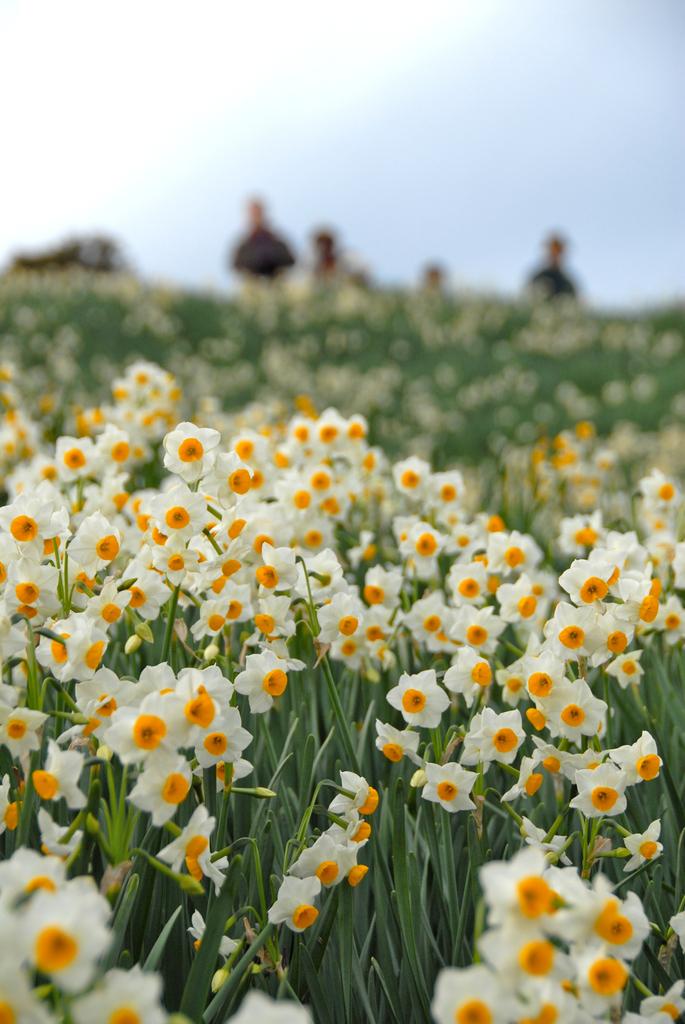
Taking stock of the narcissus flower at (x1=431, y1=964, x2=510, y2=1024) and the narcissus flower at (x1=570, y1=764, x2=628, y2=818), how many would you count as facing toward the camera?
2

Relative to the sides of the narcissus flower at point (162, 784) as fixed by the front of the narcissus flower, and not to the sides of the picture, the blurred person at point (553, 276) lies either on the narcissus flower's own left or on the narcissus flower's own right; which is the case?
on the narcissus flower's own left

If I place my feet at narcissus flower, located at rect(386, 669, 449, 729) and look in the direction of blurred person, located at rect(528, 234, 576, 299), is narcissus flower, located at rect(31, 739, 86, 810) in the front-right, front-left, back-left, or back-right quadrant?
back-left

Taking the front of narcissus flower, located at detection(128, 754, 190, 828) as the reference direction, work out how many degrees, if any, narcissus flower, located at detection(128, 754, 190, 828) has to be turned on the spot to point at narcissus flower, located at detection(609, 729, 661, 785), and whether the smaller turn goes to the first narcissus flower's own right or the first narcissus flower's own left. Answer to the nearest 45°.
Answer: approximately 45° to the first narcissus flower's own left

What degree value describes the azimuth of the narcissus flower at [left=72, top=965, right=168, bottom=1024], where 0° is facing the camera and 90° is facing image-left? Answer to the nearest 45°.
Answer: approximately 0°

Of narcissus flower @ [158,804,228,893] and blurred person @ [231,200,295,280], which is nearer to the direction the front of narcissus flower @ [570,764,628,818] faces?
the narcissus flower

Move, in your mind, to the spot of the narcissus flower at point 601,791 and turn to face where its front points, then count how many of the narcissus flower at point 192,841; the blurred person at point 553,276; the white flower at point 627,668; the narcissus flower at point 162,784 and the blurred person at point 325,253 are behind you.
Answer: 3

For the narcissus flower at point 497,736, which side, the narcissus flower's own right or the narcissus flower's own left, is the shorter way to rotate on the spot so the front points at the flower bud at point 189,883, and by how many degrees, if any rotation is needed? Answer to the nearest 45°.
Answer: approximately 90° to the narcissus flower's own right
